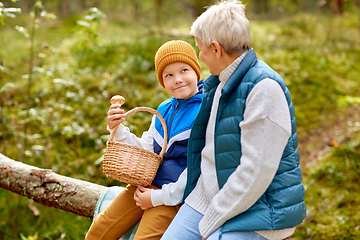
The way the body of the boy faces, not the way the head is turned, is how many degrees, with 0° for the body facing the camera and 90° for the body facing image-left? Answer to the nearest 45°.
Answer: approximately 45°

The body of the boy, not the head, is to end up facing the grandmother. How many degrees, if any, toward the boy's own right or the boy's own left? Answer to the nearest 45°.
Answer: approximately 90° to the boy's own left

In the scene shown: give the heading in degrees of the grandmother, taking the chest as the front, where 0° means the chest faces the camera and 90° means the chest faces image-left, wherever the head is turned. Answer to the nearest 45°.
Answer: approximately 45°
